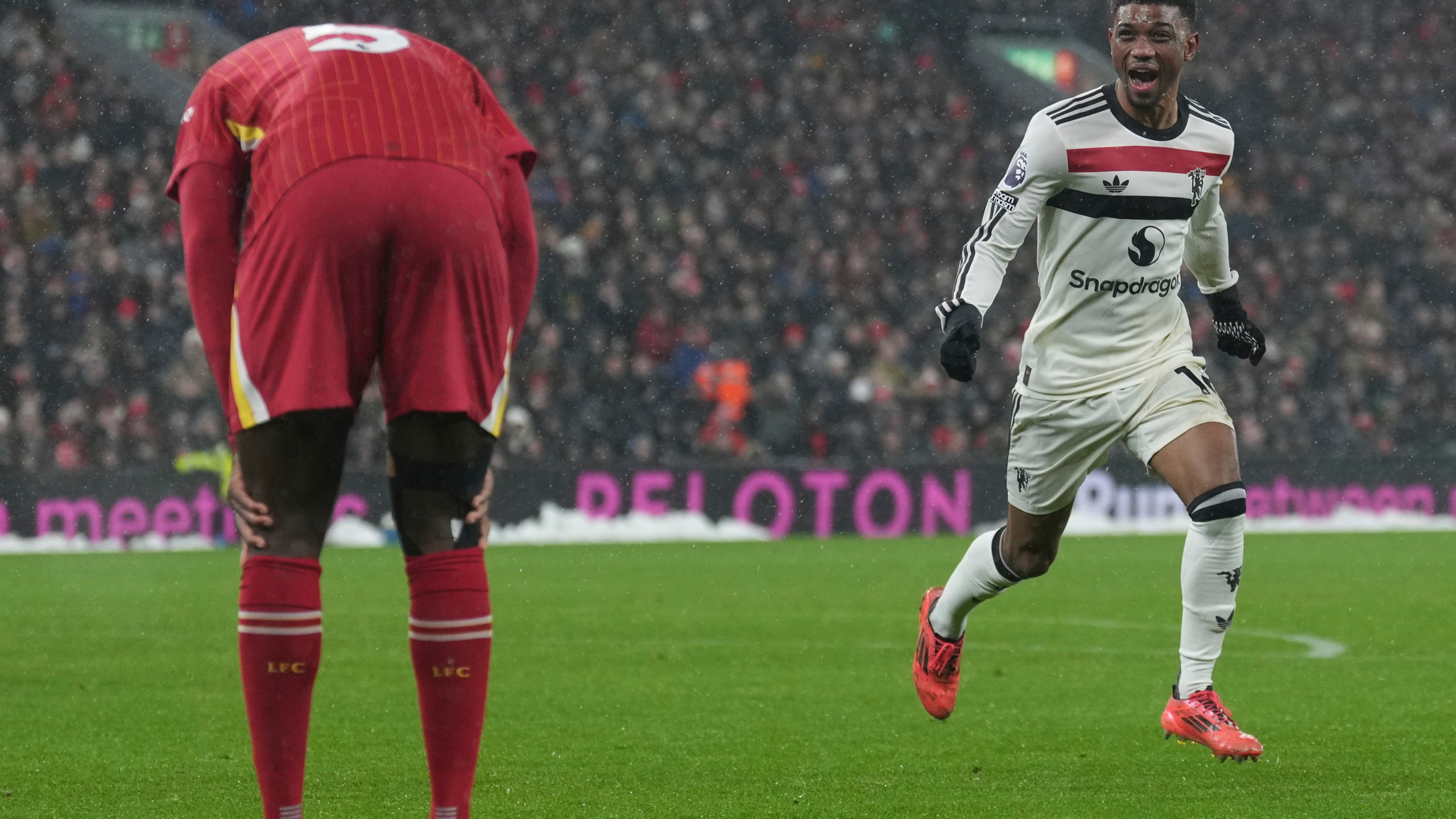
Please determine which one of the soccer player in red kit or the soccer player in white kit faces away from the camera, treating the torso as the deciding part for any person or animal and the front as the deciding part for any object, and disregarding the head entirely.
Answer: the soccer player in red kit

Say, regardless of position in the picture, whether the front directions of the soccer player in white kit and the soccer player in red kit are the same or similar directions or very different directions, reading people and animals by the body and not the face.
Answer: very different directions

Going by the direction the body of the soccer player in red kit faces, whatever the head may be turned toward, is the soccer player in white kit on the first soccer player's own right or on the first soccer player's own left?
on the first soccer player's own right

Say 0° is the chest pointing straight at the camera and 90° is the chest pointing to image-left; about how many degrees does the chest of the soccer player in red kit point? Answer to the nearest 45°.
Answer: approximately 180°

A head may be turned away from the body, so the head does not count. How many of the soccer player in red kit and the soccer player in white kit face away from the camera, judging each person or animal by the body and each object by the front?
1

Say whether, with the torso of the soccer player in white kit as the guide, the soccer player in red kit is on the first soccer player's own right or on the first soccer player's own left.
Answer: on the first soccer player's own right
